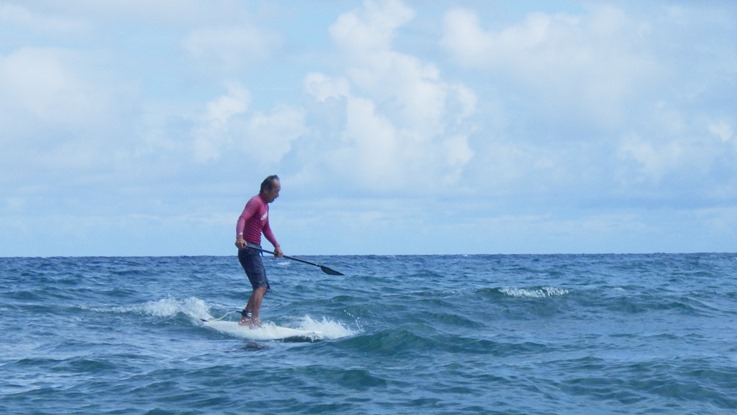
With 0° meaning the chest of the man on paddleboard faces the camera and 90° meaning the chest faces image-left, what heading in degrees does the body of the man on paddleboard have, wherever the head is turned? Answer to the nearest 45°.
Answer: approximately 315°
